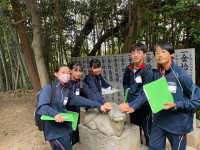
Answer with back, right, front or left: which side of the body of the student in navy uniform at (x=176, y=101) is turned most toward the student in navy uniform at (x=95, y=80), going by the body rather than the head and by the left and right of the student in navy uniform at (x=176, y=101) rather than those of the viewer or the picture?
right

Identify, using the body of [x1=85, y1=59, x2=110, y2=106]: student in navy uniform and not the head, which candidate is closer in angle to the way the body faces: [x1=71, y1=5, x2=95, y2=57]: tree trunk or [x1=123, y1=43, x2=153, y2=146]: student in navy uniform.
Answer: the student in navy uniform

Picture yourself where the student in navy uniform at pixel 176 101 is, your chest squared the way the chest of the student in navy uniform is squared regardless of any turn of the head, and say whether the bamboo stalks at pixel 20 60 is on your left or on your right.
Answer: on your right

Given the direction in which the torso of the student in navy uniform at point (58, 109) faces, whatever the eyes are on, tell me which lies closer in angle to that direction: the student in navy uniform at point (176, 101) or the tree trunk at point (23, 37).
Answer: the student in navy uniform

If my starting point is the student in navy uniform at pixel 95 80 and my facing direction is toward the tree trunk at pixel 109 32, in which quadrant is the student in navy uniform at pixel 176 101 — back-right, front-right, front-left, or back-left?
back-right

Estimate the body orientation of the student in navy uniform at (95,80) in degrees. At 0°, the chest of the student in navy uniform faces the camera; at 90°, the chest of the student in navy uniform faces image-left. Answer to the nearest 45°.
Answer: approximately 315°

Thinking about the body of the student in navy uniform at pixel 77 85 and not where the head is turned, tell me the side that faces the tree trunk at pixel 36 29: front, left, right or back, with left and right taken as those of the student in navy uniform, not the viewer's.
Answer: back

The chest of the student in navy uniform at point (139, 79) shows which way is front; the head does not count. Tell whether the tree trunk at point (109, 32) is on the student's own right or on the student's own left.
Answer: on the student's own right
